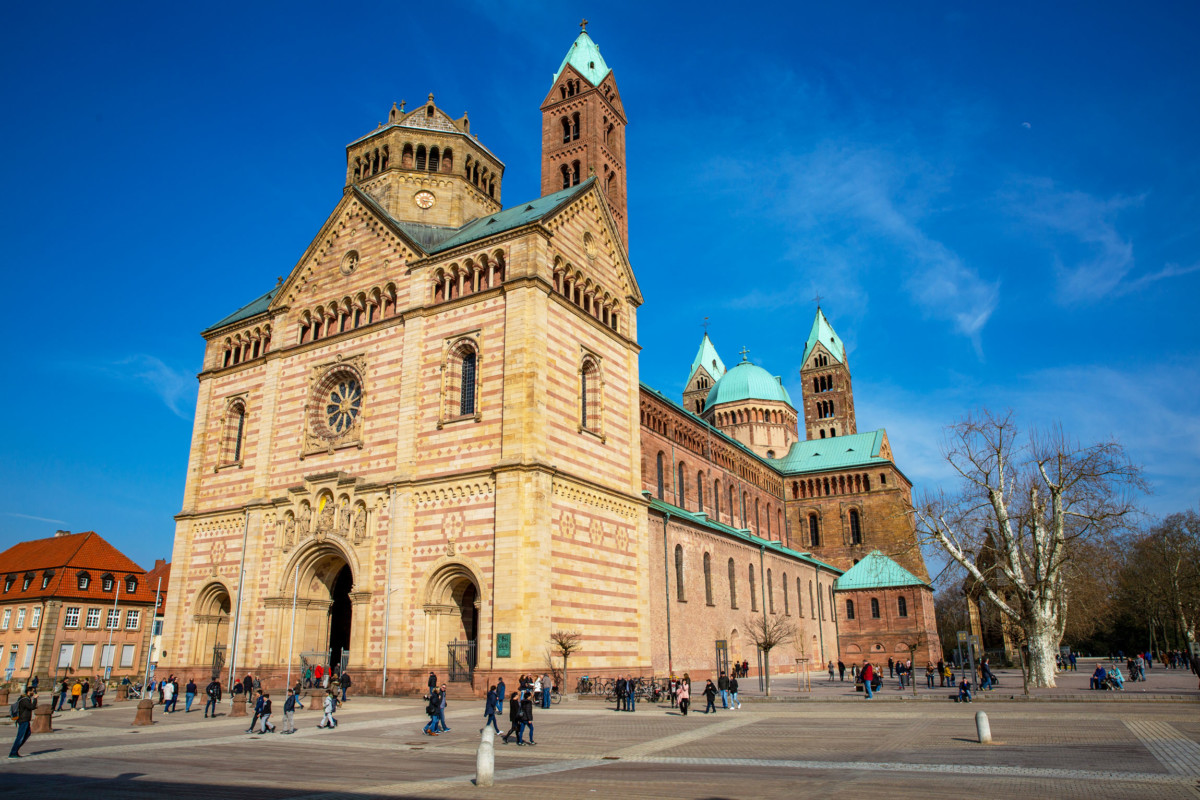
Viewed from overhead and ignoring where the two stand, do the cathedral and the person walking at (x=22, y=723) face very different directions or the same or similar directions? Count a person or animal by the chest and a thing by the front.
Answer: very different directions

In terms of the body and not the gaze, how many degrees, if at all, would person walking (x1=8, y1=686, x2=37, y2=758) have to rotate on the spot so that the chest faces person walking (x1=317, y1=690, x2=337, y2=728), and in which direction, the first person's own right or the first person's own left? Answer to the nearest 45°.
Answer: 0° — they already face them

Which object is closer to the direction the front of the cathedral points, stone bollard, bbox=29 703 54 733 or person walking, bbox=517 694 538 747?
the stone bollard

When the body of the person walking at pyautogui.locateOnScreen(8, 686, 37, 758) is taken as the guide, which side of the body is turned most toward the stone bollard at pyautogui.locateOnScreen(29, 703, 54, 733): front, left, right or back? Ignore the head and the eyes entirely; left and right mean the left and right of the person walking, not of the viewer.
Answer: left

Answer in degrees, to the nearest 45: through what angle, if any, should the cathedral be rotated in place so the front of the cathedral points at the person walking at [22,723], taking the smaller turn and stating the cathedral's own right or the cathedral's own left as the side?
approximately 45° to the cathedral's own left

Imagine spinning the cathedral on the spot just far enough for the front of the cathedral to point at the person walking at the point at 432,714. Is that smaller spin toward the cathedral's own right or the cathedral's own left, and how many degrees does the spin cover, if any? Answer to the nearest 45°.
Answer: approximately 45° to the cathedral's own left

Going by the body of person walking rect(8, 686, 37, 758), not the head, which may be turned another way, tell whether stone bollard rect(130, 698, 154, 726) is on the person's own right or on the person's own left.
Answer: on the person's own left

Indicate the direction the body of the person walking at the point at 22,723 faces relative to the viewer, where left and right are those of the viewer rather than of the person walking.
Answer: facing to the right of the viewer

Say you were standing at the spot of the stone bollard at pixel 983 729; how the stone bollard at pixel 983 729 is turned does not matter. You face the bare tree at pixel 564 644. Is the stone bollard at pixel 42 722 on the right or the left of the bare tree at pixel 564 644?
left

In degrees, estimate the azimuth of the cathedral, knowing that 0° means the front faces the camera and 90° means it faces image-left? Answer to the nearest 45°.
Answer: approximately 45°

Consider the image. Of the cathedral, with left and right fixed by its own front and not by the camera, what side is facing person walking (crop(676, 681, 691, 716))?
front

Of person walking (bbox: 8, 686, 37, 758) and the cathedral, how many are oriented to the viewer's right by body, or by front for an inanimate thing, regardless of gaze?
1
